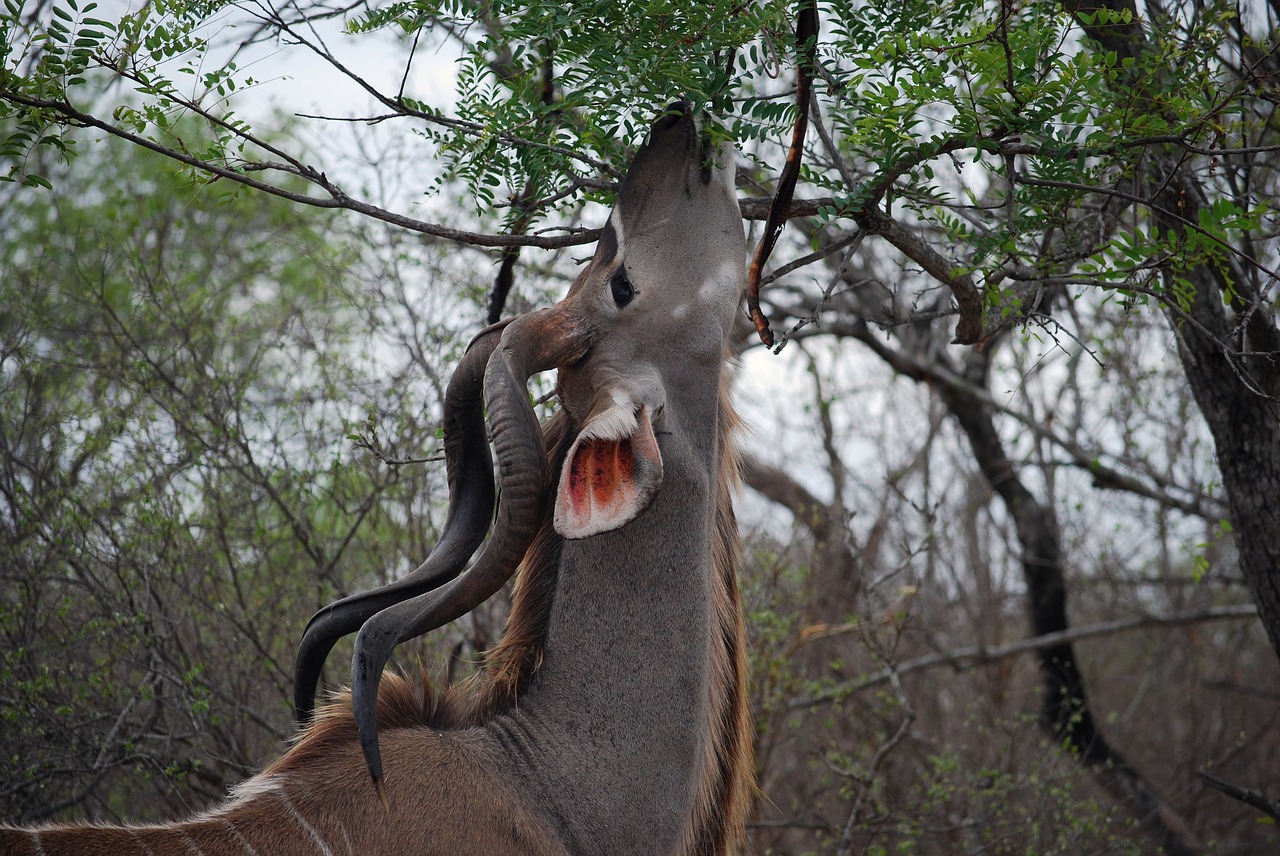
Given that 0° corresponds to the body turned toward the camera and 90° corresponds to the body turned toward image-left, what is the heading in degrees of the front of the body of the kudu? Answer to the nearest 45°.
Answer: approximately 270°
